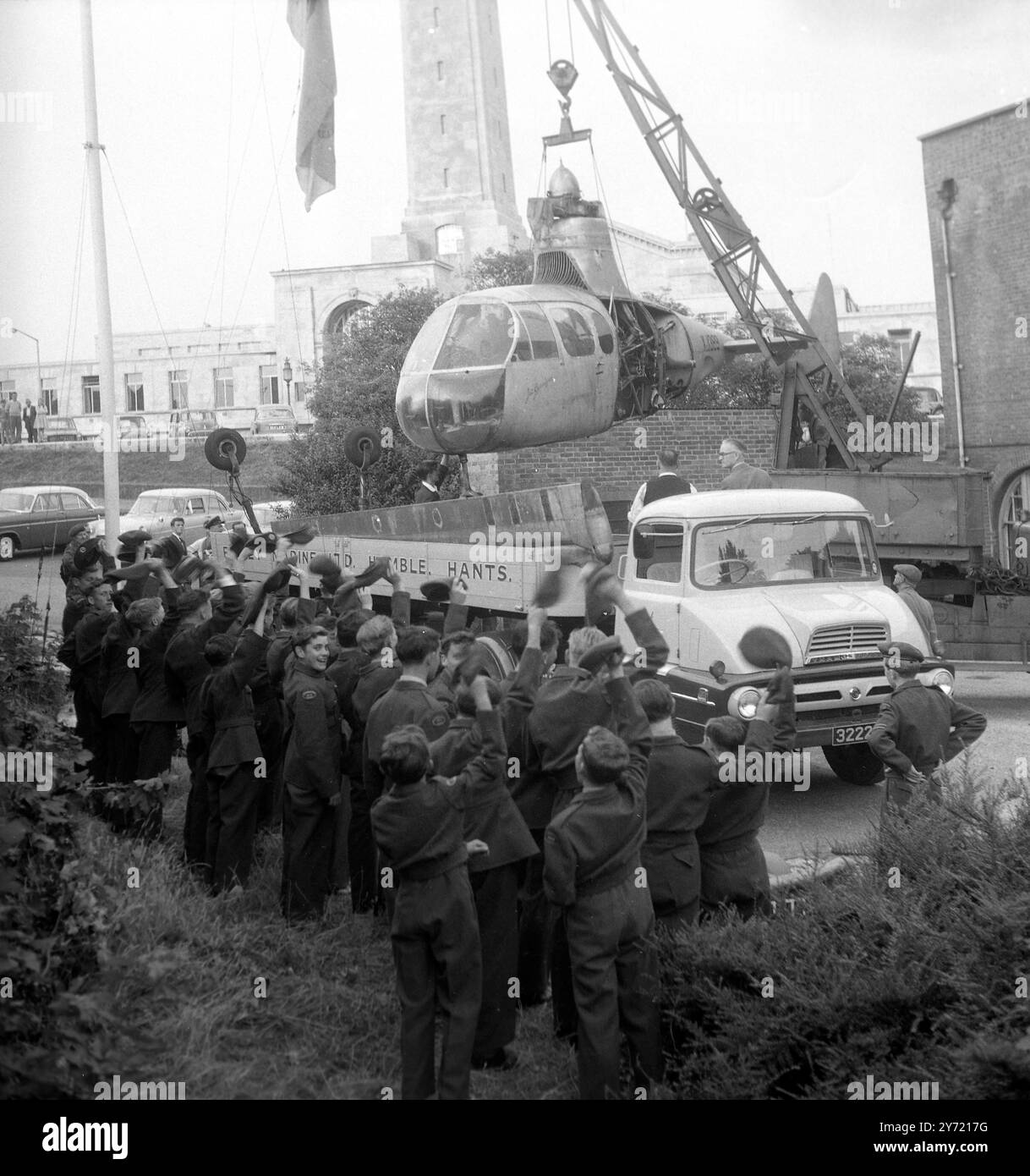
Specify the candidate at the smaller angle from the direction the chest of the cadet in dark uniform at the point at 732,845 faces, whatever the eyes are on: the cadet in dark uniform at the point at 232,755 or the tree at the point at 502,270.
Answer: the tree

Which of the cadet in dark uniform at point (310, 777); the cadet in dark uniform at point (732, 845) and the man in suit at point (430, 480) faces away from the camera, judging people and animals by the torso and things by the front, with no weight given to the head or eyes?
the cadet in dark uniform at point (732, 845)

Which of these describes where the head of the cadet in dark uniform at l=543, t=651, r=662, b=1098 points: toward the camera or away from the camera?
away from the camera

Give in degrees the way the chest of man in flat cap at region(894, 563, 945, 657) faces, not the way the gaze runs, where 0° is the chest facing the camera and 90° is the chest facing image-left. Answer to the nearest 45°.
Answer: approximately 90°

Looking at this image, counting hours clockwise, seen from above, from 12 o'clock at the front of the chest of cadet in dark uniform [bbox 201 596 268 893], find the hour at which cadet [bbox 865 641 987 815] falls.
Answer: The cadet is roughly at 2 o'clock from the cadet in dark uniform.

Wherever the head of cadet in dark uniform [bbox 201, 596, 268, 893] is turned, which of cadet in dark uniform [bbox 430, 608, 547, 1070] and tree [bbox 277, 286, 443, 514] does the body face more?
the tree

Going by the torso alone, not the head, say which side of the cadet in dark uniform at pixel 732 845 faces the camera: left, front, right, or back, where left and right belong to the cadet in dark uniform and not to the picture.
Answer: back
